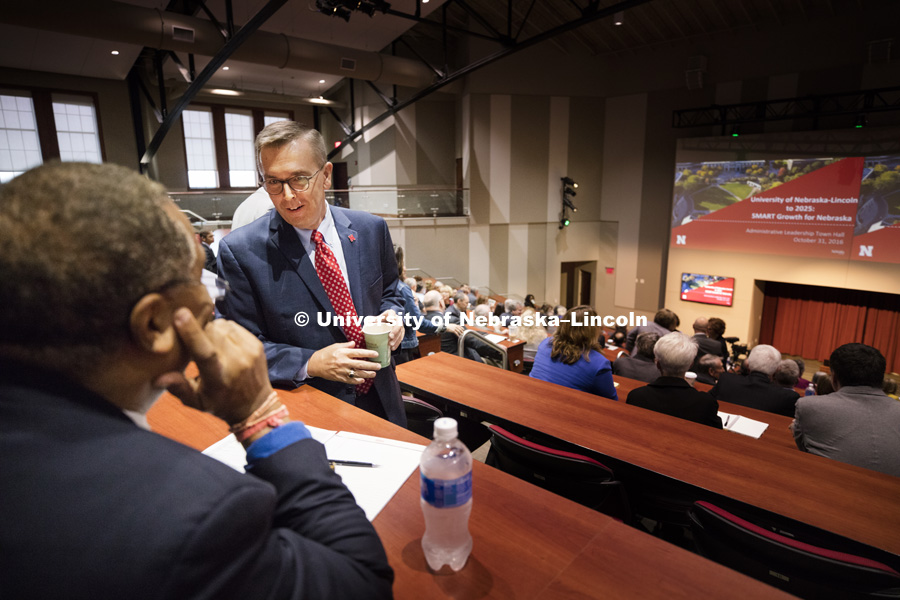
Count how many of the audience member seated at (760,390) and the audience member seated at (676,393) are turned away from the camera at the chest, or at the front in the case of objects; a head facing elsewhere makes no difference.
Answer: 2

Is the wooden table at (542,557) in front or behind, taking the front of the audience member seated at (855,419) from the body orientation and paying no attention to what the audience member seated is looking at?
behind

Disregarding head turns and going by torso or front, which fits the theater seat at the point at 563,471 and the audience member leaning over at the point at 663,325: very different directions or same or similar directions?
same or similar directions

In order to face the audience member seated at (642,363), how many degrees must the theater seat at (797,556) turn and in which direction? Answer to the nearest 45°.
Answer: approximately 90° to its left

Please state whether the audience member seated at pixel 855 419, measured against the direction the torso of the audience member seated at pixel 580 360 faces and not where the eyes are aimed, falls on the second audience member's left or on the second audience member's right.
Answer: on the second audience member's right

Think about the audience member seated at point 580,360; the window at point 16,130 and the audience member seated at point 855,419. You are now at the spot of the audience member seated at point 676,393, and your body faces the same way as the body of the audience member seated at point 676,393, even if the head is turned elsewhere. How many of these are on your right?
1

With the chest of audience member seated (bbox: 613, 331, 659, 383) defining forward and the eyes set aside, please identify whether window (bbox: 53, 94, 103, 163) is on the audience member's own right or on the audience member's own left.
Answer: on the audience member's own left

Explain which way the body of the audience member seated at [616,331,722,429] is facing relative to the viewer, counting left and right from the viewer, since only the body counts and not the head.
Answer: facing away from the viewer

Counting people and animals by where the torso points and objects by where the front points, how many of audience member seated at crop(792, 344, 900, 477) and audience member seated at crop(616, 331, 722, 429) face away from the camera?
2

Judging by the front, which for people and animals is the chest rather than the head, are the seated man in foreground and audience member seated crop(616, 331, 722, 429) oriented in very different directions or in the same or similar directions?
same or similar directions

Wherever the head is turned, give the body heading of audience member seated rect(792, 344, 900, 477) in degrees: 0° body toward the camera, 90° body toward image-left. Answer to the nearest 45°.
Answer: approximately 180°

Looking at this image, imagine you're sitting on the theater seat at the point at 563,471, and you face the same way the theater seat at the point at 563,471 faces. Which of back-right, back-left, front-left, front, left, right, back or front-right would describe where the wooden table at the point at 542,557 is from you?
back-right

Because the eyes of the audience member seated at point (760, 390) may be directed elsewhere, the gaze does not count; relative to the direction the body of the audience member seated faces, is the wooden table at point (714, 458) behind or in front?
behind

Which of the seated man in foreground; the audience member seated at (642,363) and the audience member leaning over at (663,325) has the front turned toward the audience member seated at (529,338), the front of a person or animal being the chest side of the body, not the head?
the seated man in foreground

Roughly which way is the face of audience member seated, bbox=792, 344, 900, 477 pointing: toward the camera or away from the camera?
away from the camera

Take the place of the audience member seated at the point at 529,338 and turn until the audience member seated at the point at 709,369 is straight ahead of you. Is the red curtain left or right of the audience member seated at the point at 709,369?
left

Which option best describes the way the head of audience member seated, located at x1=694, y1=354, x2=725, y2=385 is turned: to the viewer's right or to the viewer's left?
to the viewer's right

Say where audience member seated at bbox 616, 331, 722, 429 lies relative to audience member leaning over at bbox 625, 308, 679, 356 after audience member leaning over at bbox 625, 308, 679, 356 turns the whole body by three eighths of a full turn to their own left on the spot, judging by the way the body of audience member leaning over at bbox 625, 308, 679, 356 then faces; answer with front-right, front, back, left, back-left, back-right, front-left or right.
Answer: left

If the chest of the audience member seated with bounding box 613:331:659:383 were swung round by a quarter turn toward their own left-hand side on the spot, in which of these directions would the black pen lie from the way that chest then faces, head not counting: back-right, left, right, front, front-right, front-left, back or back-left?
back-left
